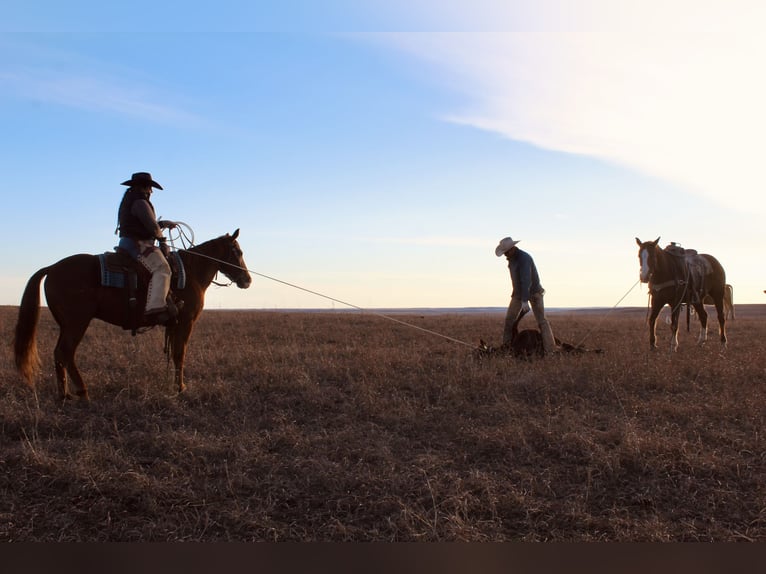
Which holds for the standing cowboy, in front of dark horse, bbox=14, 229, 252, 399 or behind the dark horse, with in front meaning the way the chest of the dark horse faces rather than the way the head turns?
in front

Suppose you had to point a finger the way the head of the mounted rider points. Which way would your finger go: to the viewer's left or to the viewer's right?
to the viewer's right

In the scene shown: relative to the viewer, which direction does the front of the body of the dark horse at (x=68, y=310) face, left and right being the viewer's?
facing to the right of the viewer

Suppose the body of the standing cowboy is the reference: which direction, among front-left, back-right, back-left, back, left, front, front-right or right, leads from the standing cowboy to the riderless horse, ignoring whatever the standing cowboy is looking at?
back-right

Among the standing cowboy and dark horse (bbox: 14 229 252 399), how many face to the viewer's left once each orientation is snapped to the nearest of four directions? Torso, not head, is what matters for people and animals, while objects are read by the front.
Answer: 1

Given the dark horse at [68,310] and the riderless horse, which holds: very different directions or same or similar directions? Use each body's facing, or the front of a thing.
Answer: very different directions

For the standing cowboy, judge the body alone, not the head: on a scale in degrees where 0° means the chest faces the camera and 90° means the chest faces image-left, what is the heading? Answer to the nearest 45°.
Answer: approximately 90°

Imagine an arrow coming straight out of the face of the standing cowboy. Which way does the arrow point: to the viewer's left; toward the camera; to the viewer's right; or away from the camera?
to the viewer's left

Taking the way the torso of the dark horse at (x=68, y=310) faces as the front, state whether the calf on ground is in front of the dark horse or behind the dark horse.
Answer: in front

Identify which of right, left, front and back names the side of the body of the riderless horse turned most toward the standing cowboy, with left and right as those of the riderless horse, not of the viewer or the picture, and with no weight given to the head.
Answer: front

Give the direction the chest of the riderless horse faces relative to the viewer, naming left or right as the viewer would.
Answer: facing the viewer and to the left of the viewer

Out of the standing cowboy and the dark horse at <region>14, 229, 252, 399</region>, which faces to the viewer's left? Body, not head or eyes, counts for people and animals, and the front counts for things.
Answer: the standing cowboy

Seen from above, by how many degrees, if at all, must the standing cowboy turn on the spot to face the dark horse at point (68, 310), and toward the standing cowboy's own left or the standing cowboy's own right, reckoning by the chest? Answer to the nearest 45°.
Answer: approximately 45° to the standing cowboy's own left

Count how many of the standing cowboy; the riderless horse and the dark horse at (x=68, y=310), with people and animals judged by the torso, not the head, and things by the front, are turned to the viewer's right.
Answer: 1

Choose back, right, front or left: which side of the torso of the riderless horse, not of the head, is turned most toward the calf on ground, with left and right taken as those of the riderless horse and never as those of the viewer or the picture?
front
